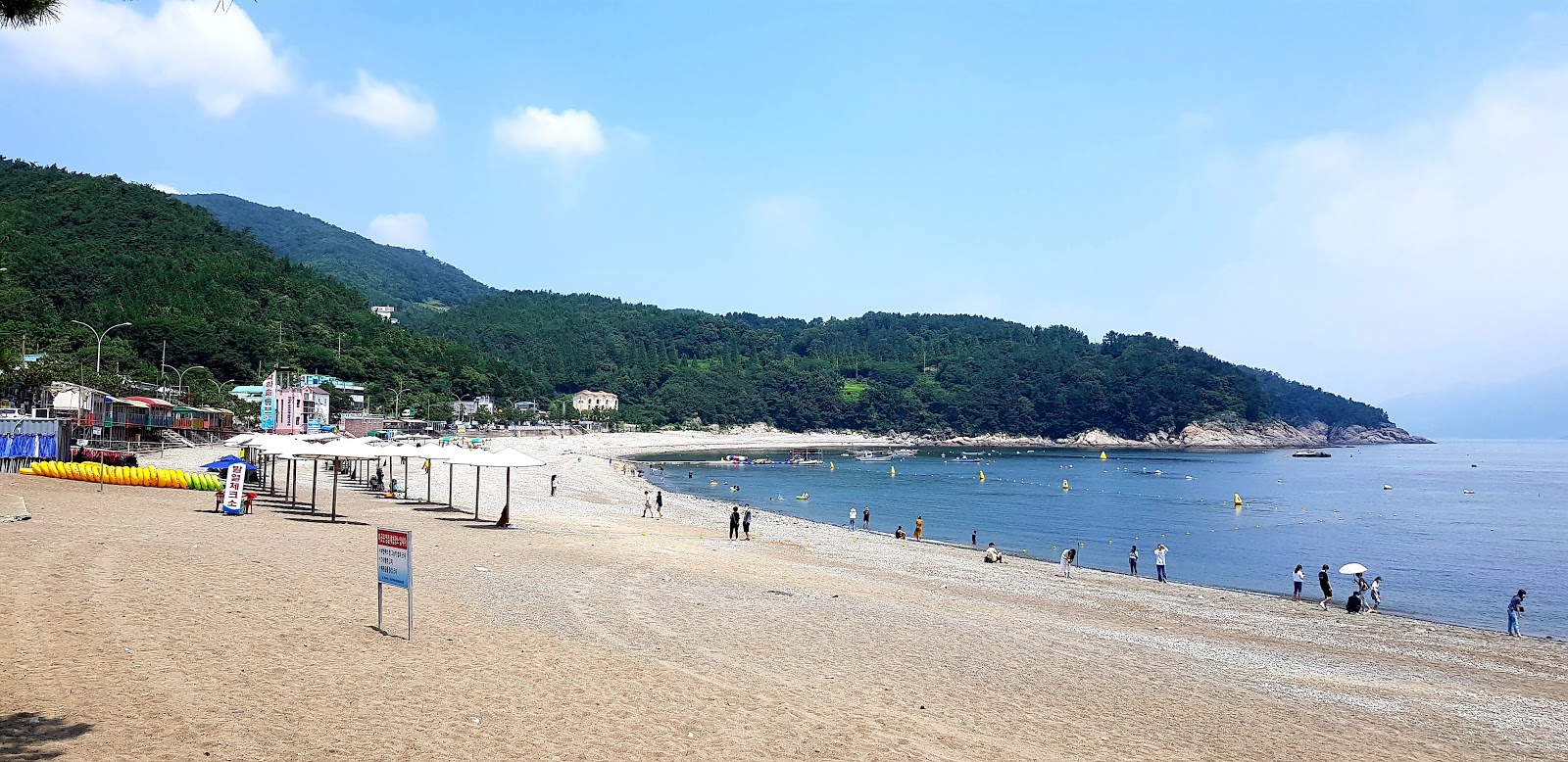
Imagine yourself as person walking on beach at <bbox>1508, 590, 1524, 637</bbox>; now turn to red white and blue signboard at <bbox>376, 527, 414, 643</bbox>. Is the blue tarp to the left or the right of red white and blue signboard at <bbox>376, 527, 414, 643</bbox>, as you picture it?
right

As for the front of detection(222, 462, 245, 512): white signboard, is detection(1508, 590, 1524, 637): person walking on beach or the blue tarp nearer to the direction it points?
the person walking on beach

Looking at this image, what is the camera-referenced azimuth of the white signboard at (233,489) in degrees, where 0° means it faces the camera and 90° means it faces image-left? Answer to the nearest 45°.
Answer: approximately 0°

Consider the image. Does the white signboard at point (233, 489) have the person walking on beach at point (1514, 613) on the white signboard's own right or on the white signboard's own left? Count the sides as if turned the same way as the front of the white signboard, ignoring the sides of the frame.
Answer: on the white signboard's own left

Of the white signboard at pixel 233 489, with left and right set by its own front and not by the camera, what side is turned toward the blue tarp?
back

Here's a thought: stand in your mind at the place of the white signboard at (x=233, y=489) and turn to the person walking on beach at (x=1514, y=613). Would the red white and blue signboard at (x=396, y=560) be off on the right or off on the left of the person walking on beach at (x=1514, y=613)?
right
